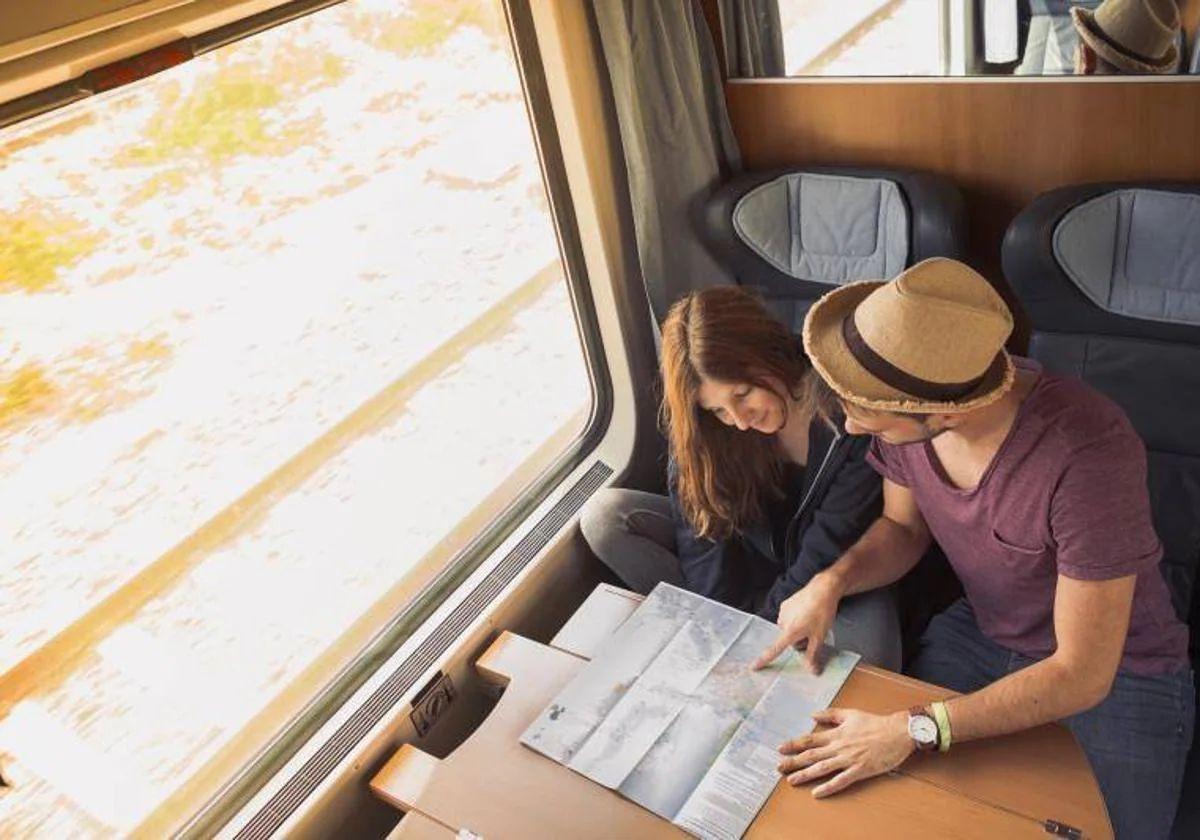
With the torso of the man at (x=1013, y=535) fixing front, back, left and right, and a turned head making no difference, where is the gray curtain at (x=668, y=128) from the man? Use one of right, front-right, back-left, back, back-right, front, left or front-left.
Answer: right

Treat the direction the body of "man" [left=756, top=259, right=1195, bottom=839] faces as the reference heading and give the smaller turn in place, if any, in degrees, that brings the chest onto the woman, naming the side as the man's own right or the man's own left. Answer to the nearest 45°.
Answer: approximately 90° to the man's own right

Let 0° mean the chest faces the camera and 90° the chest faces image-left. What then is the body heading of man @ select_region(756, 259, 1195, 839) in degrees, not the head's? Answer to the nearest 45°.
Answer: approximately 45°
